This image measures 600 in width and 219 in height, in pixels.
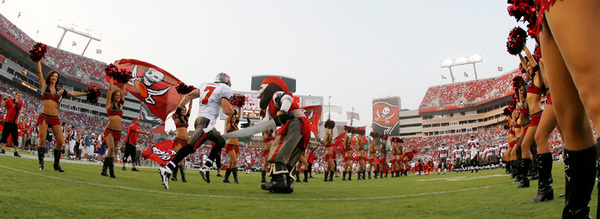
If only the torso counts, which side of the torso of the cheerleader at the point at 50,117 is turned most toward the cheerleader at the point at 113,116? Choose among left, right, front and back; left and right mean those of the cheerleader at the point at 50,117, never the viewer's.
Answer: left

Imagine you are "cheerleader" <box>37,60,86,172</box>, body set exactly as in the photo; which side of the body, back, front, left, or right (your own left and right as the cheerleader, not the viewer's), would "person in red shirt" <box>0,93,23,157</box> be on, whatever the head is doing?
back

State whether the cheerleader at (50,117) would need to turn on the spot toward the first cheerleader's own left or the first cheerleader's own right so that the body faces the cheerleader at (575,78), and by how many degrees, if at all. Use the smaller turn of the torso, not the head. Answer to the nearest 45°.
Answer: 0° — they already face them

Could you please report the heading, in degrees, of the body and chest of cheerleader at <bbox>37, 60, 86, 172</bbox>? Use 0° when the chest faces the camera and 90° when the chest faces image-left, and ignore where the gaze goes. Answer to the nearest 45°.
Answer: approximately 0°

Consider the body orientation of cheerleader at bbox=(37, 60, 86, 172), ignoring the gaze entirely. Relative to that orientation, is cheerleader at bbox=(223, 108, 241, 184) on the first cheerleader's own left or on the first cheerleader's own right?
on the first cheerleader's own left

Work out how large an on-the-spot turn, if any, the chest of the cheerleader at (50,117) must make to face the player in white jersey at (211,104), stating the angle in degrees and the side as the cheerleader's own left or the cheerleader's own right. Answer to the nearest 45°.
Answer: approximately 45° to the cheerleader's own left
